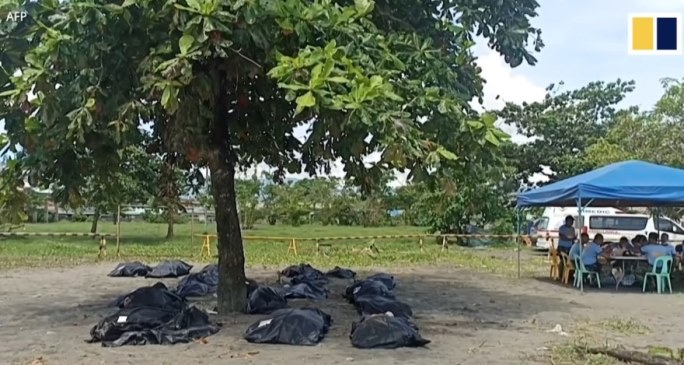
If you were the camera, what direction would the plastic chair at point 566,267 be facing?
facing to the right of the viewer

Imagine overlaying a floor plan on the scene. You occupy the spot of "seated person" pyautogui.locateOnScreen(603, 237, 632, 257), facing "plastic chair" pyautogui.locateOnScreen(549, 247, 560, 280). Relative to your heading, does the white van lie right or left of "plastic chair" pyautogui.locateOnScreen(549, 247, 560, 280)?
right

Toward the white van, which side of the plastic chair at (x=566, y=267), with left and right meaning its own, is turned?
left
